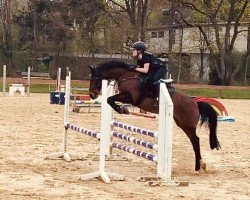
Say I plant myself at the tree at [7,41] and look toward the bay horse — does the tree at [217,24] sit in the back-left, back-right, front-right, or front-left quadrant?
front-left

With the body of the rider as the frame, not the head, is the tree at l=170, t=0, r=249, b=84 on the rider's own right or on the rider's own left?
on the rider's own right

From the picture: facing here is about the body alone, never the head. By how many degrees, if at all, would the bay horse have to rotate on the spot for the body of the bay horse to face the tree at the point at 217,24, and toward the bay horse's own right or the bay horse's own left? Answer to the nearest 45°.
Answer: approximately 90° to the bay horse's own right

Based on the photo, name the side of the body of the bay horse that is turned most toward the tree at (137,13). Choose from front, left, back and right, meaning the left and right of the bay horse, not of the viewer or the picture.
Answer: right

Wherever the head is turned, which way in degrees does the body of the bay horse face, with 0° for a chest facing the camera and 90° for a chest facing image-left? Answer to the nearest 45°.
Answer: approximately 90°

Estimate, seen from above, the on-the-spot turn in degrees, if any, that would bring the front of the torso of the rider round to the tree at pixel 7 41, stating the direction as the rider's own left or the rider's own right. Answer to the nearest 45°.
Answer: approximately 90° to the rider's own right

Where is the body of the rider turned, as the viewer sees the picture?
to the viewer's left

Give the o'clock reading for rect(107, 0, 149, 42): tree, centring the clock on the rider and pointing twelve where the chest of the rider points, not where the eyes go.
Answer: The tree is roughly at 3 o'clock from the rider.
